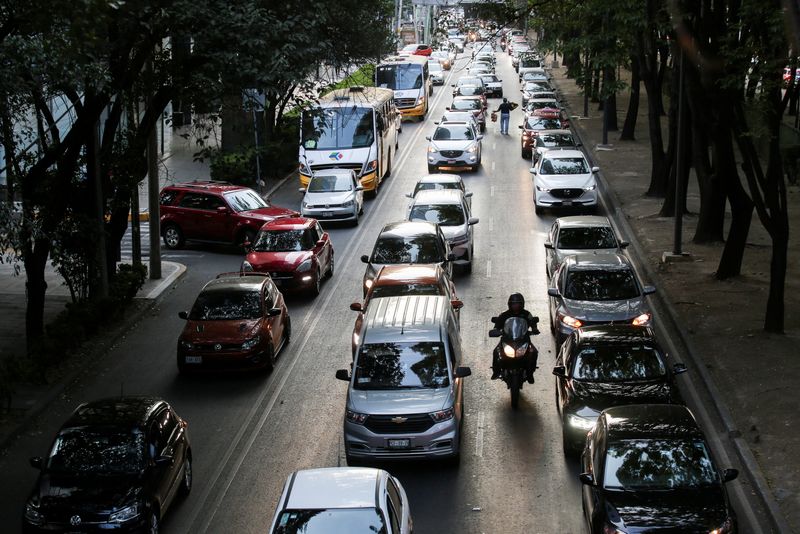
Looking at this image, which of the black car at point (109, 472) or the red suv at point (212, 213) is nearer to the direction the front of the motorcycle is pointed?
the black car

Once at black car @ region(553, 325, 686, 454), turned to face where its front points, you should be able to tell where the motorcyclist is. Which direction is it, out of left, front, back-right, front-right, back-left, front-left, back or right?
back-right

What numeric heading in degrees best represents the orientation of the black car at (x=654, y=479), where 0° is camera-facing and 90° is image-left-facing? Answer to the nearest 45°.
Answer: approximately 0°

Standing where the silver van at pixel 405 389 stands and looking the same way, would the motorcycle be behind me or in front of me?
behind

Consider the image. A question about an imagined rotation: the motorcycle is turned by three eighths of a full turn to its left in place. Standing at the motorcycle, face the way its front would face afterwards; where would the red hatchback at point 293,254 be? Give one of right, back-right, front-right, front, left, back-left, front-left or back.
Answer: left

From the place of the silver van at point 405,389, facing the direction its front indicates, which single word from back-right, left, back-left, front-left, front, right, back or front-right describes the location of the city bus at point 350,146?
back

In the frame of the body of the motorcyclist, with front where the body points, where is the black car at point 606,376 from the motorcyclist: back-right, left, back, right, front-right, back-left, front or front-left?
front-left

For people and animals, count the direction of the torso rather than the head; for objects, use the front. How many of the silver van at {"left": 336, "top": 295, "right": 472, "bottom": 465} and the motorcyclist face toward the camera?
2

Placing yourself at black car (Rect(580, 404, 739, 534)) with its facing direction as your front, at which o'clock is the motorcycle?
The motorcycle is roughly at 5 o'clock from the black car.

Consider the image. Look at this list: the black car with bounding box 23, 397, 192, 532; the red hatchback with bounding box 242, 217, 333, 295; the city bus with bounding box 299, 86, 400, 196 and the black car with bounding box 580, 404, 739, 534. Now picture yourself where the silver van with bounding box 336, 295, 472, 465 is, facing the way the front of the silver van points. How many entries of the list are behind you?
2

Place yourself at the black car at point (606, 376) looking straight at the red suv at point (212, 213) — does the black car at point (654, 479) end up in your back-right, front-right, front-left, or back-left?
back-left

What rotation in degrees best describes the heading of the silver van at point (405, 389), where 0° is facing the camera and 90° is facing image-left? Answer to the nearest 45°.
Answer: approximately 0°
